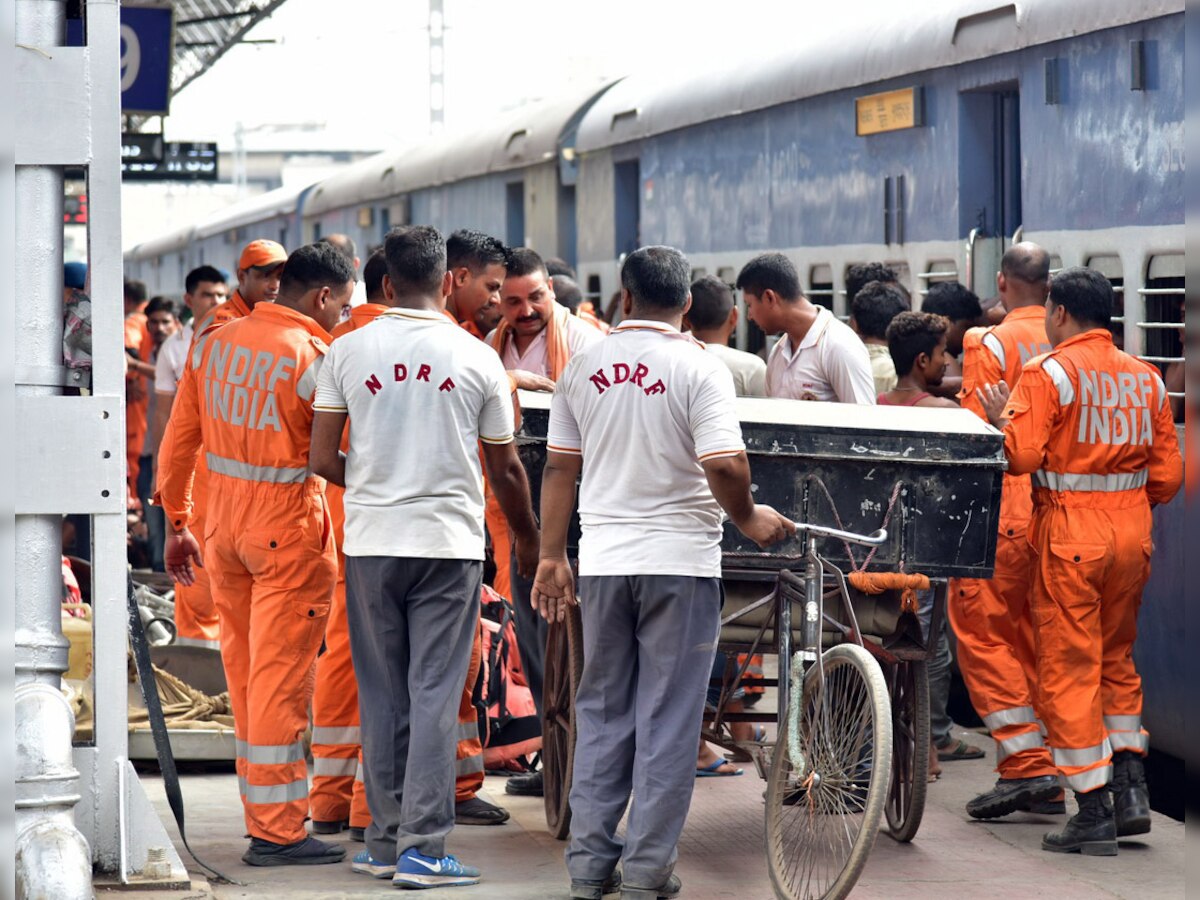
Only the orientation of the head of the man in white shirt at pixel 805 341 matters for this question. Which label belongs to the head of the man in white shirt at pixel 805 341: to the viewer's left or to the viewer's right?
to the viewer's left

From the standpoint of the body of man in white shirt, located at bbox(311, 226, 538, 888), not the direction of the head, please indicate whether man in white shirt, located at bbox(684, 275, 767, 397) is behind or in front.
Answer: in front

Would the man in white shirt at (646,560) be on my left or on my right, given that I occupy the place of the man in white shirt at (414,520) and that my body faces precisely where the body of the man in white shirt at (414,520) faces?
on my right

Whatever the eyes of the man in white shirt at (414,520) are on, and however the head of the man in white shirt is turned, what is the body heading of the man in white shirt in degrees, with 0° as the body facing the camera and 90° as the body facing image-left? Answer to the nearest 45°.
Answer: approximately 180°

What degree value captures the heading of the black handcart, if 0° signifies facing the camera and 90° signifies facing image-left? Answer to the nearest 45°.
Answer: approximately 0°

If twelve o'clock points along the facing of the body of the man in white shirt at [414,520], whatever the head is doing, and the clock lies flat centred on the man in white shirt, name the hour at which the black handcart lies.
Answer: The black handcart is roughly at 3 o'clock from the man in white shirt.

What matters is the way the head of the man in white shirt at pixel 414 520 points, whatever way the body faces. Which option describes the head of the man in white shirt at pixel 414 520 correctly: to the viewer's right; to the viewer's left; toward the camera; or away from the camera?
away from the camera

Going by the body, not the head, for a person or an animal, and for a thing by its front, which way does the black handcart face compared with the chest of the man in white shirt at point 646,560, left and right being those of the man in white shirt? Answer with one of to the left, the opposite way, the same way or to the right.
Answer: the opposite way
